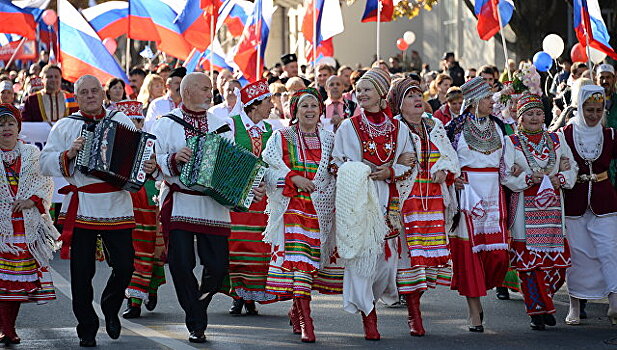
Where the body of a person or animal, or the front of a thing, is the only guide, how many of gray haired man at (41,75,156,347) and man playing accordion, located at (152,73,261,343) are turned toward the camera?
2

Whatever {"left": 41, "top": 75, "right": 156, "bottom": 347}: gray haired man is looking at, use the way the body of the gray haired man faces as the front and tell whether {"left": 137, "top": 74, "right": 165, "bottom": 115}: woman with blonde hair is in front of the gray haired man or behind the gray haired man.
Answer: behind

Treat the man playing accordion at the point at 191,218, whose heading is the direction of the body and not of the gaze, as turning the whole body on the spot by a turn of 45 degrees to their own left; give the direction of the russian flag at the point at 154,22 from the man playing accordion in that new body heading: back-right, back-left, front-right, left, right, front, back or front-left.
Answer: back-left

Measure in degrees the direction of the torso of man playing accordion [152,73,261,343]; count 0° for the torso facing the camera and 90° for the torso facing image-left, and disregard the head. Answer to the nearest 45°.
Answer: approximately 0°

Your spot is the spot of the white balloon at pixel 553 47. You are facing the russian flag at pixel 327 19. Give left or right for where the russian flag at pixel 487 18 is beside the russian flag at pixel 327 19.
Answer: left

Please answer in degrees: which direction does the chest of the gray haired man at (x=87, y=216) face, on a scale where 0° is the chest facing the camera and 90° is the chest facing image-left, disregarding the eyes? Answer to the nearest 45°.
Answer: approximately 0°

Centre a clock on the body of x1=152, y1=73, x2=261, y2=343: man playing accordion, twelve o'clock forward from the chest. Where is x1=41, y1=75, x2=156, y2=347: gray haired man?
The gray haired man is roughly at 3 o'clock from the man playing accordion.

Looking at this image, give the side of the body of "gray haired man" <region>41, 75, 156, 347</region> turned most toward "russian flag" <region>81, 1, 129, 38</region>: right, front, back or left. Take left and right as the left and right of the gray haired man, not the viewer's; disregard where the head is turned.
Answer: back
